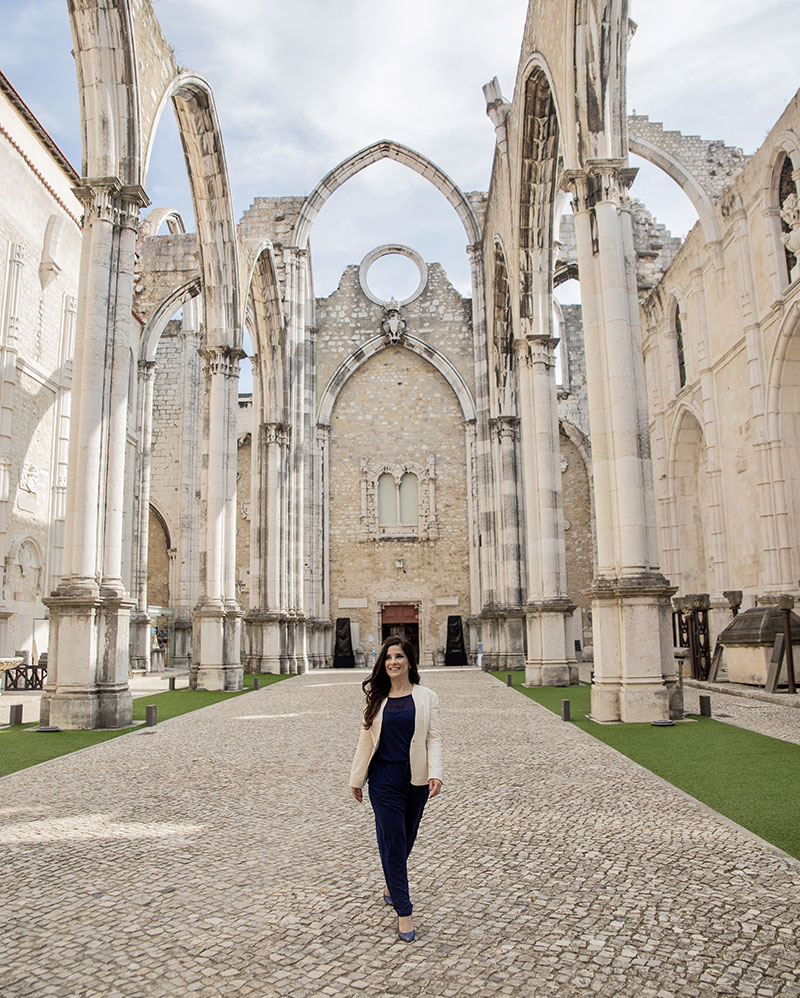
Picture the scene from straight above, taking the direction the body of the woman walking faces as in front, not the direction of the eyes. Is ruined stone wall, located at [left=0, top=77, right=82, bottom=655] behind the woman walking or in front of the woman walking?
behind

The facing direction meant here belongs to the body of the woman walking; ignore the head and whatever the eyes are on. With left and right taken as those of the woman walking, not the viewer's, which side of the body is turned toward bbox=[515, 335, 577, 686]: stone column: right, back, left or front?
back

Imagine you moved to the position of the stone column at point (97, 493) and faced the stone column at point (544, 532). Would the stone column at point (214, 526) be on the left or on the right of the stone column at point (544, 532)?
left

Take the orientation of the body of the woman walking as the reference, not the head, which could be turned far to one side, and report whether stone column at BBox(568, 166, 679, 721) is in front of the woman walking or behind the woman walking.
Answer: behind

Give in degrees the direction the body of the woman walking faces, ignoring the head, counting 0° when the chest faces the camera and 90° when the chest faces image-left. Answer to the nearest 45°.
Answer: approximately 0°

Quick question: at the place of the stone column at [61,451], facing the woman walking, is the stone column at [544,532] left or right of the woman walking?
left

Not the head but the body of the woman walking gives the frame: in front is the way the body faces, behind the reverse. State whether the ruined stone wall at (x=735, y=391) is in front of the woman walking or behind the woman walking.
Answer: behind

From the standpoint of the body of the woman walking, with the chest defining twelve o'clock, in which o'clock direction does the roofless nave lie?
The roofless nave is roughly at 6 o'clock from the woman walking.

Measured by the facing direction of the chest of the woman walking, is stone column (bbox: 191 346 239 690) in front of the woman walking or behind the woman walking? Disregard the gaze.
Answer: behind

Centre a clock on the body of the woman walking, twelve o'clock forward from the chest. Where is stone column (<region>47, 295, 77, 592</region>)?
The stone column is roughly at 5 o'clock from the woman walking.
